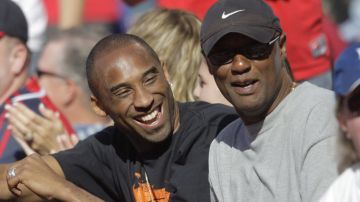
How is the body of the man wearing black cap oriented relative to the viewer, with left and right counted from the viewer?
facing the viewer and to the left of the viewer

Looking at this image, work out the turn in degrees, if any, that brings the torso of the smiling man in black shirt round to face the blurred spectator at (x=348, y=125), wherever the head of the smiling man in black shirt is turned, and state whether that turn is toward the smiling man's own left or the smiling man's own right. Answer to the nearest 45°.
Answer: approximately 45° to the smiling man's own left

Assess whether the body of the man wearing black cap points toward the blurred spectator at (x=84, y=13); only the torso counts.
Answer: no

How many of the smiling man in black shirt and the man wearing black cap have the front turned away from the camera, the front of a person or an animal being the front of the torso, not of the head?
0

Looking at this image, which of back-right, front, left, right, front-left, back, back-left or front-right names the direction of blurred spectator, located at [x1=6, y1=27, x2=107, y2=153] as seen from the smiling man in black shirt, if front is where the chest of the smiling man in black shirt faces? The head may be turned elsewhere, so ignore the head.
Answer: back

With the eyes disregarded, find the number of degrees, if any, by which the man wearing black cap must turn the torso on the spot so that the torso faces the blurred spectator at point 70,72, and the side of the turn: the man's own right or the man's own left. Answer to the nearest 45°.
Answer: approximately 90° to the man's own right

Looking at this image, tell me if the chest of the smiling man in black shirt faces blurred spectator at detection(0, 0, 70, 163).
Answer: no

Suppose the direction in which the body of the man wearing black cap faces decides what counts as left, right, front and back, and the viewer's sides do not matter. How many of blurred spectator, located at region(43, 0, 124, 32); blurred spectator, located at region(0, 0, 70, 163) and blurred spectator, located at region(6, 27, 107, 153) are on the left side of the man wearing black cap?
0

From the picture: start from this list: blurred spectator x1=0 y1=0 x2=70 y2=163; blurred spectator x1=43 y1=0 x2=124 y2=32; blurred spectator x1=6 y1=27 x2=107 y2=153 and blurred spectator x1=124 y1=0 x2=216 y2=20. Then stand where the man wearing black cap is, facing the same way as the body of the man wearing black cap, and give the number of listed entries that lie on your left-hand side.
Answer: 0

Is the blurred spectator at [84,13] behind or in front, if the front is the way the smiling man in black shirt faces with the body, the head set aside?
behind

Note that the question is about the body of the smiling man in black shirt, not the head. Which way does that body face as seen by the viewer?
toward the camera

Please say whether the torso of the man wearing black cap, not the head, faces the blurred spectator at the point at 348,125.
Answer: no

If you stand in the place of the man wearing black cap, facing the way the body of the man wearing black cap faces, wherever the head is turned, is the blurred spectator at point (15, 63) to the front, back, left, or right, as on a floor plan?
right
